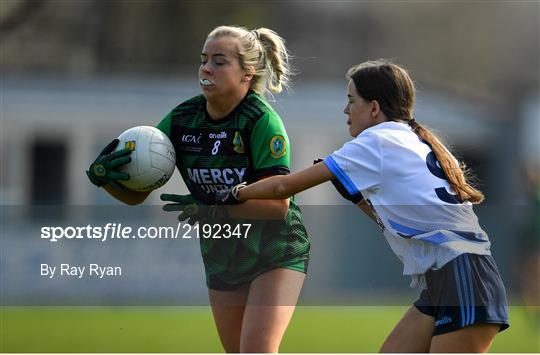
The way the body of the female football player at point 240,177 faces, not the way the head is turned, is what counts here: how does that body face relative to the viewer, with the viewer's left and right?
facing the viewer and to the left of the viewer

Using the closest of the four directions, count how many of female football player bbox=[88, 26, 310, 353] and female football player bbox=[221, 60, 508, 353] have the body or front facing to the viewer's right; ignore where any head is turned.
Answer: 0

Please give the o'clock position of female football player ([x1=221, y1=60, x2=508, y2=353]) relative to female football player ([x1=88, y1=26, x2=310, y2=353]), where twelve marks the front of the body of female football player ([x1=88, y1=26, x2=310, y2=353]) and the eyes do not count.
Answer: female football player ([x1=221, y1=60, x2=508, y2=353]) is roughly at 9 o'clock from female football player ([x1=88, y1=26, x2=310, y2=353]).

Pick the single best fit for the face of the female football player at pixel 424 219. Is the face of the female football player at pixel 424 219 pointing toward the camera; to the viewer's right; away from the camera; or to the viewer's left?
to the viewer's left

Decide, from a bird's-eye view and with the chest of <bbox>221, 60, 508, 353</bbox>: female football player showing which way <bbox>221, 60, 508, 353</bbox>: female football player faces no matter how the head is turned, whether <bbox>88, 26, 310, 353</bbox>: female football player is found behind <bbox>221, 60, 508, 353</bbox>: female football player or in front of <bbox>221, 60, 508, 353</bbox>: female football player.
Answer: in front

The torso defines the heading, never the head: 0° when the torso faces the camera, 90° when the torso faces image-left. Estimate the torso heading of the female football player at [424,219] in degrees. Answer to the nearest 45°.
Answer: approximately 90°

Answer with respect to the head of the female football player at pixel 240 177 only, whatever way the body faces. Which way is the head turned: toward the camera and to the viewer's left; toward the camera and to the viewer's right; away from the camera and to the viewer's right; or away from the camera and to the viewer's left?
toward the camera and to the viewer's left
